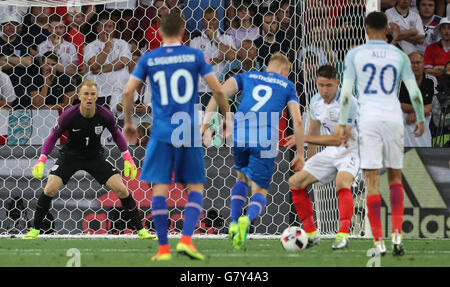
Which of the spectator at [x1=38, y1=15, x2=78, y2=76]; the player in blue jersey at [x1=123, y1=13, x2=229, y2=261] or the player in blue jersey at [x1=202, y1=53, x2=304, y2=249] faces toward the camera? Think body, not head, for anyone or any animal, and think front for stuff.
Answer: the spectator

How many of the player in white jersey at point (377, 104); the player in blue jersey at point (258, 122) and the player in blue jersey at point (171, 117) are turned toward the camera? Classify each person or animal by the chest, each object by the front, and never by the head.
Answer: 0

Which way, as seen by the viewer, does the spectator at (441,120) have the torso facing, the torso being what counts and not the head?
toward the camera

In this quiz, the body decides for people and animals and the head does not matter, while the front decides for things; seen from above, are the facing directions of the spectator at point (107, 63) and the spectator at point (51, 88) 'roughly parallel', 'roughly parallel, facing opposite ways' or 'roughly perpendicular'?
roughly parallel

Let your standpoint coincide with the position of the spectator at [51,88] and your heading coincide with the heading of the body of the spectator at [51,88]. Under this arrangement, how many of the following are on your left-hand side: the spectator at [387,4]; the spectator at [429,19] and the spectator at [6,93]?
2

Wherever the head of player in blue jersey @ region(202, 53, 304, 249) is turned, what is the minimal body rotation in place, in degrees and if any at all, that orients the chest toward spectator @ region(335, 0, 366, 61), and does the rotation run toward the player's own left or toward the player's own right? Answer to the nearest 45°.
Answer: approximately 45° to the player's own right

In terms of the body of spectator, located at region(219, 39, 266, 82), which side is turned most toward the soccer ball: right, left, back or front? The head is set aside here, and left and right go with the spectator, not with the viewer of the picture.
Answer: front

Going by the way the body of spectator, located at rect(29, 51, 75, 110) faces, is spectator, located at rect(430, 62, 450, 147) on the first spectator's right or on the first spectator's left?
on the first spectator's left

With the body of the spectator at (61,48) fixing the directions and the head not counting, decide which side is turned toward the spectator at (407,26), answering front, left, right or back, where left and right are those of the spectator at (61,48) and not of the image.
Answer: left

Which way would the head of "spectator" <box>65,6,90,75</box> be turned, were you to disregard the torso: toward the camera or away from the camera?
toward the camera

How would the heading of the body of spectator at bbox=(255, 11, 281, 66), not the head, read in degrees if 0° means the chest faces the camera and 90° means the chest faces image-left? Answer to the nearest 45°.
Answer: approximately 0°

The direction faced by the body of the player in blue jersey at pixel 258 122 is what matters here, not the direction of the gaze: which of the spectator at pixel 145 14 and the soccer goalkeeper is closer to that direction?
the spectator

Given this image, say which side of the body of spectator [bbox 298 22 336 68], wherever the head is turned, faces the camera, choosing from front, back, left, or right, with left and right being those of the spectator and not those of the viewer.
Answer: front

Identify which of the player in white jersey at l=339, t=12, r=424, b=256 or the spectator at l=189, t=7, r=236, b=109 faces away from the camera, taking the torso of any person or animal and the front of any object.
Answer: the player in white jersey

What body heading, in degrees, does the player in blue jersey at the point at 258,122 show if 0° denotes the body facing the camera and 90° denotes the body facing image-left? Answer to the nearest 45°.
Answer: approximately 180°

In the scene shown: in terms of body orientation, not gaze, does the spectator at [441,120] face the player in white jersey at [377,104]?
yes

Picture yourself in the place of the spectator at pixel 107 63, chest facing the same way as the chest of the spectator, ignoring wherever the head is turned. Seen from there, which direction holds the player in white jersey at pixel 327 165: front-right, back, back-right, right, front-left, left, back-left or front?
front-left

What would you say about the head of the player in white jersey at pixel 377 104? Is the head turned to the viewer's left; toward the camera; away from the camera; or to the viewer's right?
away from the camera

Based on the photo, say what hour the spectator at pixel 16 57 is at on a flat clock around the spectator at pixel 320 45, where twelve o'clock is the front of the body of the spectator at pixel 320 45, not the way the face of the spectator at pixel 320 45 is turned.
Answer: the spectator at pixel 16 57 is roughly at 3 o'clock from the spectator at pixel 320 45.

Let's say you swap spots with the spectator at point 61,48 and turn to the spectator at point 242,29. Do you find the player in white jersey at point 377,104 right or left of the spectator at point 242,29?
right

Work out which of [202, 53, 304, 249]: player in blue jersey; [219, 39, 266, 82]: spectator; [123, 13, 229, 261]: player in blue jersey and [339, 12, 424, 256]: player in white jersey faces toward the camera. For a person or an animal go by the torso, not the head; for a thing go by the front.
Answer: the spectator

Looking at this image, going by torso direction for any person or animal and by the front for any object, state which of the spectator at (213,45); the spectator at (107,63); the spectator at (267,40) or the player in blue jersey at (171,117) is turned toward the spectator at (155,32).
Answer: the player in blue jersey

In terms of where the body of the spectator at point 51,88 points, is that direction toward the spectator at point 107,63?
no
